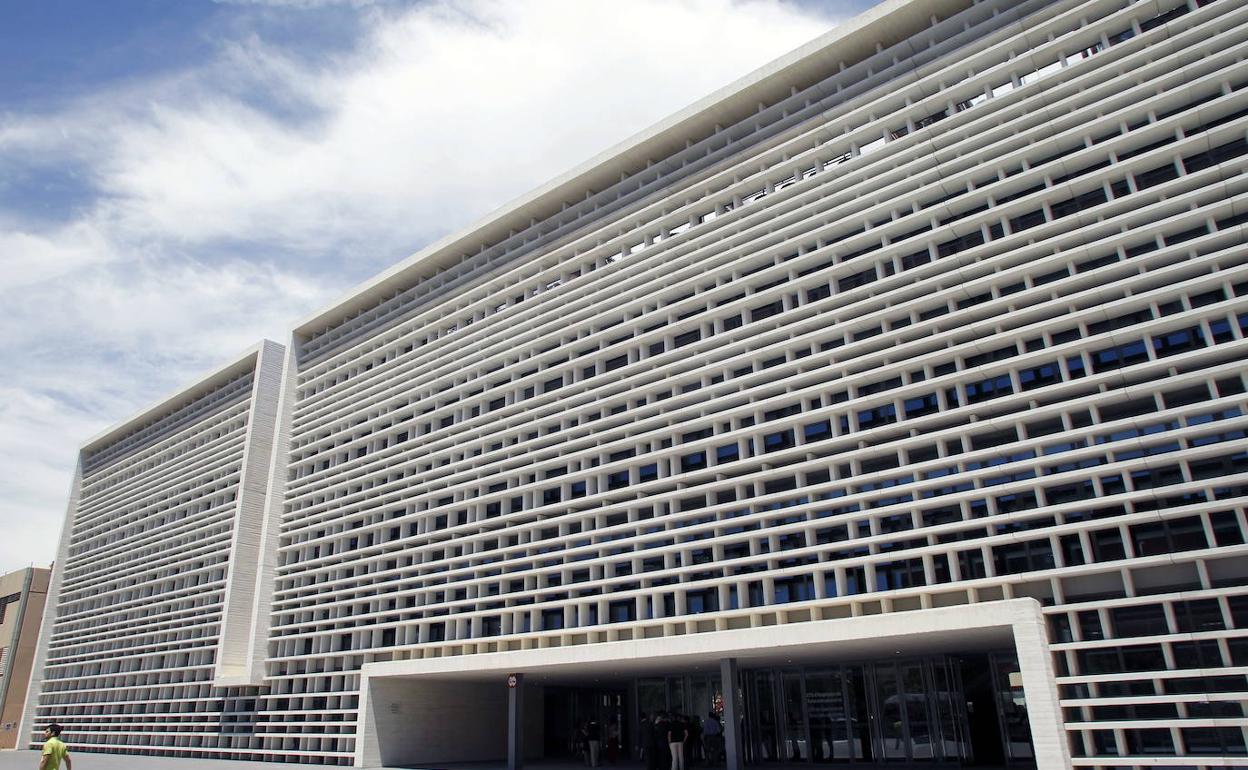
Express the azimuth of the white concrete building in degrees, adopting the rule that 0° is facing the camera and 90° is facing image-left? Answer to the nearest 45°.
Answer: approximately 45°
